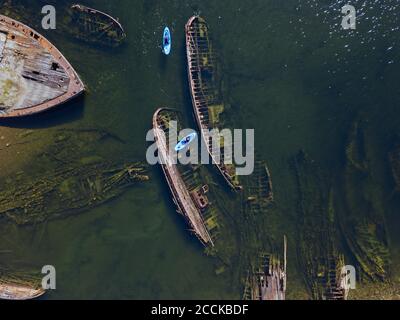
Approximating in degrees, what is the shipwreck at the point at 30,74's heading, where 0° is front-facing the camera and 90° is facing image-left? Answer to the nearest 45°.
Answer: approximately 270°

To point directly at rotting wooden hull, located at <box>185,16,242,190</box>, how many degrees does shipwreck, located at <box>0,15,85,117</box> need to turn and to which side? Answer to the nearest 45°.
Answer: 0° — it already faces it

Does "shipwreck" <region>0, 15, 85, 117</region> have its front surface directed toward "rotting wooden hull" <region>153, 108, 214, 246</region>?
yes
